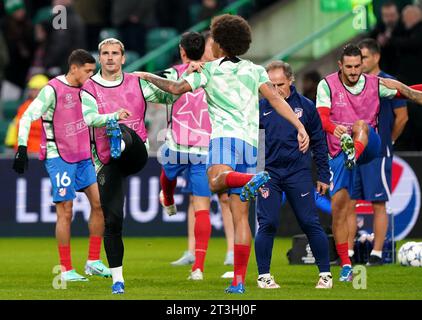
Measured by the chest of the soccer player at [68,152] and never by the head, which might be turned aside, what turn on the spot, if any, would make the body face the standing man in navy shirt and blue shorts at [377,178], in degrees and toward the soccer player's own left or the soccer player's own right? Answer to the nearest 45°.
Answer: approximately 45° to the soccer player's own left

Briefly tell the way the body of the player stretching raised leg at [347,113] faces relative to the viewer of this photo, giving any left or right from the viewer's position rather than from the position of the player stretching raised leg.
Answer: facing the viewer

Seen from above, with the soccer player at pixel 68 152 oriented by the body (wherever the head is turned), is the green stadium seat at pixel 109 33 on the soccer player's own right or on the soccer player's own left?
on the soccer player's own left

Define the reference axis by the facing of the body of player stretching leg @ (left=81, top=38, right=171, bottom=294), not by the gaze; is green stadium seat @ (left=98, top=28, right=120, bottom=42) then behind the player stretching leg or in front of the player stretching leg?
behind

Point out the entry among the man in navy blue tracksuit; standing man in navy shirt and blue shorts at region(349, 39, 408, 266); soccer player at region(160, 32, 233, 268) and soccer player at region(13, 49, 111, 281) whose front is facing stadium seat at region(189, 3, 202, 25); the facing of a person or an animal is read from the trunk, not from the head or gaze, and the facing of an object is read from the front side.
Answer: soccer player at region(160, 32, 233, 268)

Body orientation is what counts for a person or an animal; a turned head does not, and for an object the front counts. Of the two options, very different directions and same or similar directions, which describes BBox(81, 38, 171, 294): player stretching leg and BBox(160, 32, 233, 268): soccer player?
very different directions

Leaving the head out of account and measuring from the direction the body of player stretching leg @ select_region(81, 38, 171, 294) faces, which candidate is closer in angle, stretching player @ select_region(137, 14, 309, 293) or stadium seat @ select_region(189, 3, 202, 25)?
the stretching player

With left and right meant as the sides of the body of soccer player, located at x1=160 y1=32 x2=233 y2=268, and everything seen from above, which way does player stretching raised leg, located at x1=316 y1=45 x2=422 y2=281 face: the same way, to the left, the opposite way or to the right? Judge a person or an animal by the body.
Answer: the opposite way

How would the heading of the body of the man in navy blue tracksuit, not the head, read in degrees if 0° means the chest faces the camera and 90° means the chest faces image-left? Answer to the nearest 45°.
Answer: approximately 0°

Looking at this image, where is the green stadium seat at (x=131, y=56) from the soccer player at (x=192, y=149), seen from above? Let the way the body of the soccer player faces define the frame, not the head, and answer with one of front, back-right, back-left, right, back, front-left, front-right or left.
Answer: front

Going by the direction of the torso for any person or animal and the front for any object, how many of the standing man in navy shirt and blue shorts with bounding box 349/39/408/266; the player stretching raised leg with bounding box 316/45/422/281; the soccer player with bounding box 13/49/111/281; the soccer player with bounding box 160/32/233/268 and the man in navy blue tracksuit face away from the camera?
1

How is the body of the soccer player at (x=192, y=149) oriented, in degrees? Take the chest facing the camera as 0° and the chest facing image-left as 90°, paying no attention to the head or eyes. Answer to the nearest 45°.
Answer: approximately 180°

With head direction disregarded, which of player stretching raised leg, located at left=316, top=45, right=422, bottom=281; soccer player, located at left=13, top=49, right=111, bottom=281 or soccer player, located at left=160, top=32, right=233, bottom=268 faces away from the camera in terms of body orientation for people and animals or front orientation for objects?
soccer player, located at left=160, top=32, right=233, bottom=268
